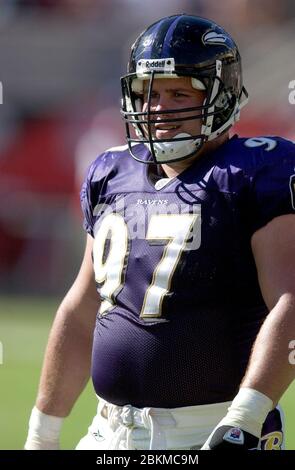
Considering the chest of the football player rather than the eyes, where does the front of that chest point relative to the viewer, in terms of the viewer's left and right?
facing the viewer and to the left of the viewer

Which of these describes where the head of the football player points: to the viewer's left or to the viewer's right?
to the viewer's left
